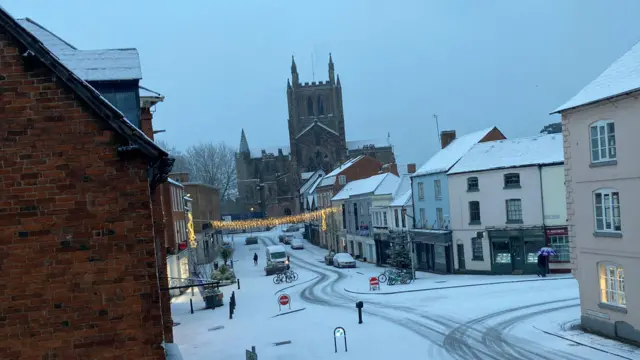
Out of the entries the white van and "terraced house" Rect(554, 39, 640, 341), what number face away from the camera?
0

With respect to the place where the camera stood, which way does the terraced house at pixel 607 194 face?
facing the viewer and to the left of the viewer

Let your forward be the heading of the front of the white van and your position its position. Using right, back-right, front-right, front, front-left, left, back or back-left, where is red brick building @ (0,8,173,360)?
front

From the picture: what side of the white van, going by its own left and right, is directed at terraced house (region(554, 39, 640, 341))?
front

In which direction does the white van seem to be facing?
toward the camera

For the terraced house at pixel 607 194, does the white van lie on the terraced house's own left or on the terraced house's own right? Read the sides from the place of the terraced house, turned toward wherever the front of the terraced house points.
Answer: on the terraced house's own right
